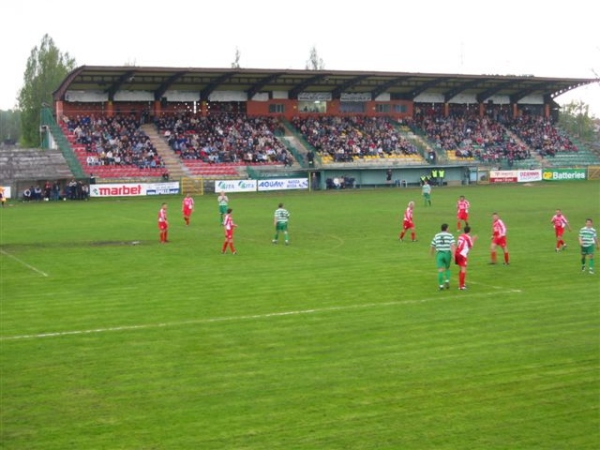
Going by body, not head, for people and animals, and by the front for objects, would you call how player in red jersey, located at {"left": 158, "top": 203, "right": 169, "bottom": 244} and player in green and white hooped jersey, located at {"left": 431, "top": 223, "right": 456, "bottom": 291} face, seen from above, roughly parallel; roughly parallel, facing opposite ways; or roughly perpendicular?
roughly perpendicular

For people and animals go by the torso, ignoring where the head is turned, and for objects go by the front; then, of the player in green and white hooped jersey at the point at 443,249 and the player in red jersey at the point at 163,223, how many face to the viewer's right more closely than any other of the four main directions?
1

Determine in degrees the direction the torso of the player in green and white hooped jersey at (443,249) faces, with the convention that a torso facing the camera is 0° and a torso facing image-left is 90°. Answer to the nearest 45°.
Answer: approximately 180°

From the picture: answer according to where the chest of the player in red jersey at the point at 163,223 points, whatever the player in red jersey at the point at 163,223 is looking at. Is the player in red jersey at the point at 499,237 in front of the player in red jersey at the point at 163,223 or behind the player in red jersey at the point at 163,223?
in front

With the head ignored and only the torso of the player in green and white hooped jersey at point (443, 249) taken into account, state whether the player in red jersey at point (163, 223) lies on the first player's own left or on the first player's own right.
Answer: on the first player's own left

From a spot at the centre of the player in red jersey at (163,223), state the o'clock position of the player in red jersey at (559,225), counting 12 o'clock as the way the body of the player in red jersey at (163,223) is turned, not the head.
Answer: the player in red jersey at (559,225) is roughly at 1 o'clock from the player in red jersey at (163,223).

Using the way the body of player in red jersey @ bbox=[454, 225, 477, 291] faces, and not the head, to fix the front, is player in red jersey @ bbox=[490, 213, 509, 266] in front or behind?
in front

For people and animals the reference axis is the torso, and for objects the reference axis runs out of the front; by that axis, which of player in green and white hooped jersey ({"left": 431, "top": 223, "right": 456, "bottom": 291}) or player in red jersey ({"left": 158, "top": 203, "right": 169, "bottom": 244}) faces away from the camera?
the player in green and white hooped jersey

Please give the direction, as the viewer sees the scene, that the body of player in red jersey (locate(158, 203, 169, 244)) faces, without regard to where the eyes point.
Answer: to the viewer's right

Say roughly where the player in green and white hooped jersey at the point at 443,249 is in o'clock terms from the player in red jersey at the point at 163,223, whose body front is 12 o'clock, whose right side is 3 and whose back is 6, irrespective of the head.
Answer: The player in green and white hooped jersey is roughly at 2 o'clock from the player in red jersey.

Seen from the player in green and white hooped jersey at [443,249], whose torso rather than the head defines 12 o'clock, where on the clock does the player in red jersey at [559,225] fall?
The player in red jersey is roughly at 1 o'clock from the player in green and white hooped jersey.
